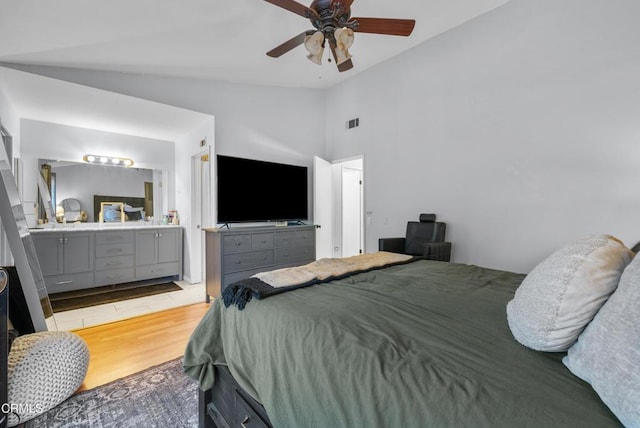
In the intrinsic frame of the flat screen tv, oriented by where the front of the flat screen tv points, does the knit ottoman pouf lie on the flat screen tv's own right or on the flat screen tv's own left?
on the flat screen tv's own right

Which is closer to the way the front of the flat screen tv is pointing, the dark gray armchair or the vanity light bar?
the dark gray armchair

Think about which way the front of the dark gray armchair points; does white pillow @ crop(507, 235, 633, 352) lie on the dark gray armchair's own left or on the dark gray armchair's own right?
on the dark gray armchair's own left

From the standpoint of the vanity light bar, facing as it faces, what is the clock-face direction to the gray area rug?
The gray area rug is roughly at 12 o'clock from the vanity light bar.

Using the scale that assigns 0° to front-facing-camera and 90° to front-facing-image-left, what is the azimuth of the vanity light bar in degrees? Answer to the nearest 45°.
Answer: approximately 0°

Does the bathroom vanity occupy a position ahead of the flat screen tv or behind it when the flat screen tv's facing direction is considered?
behind
